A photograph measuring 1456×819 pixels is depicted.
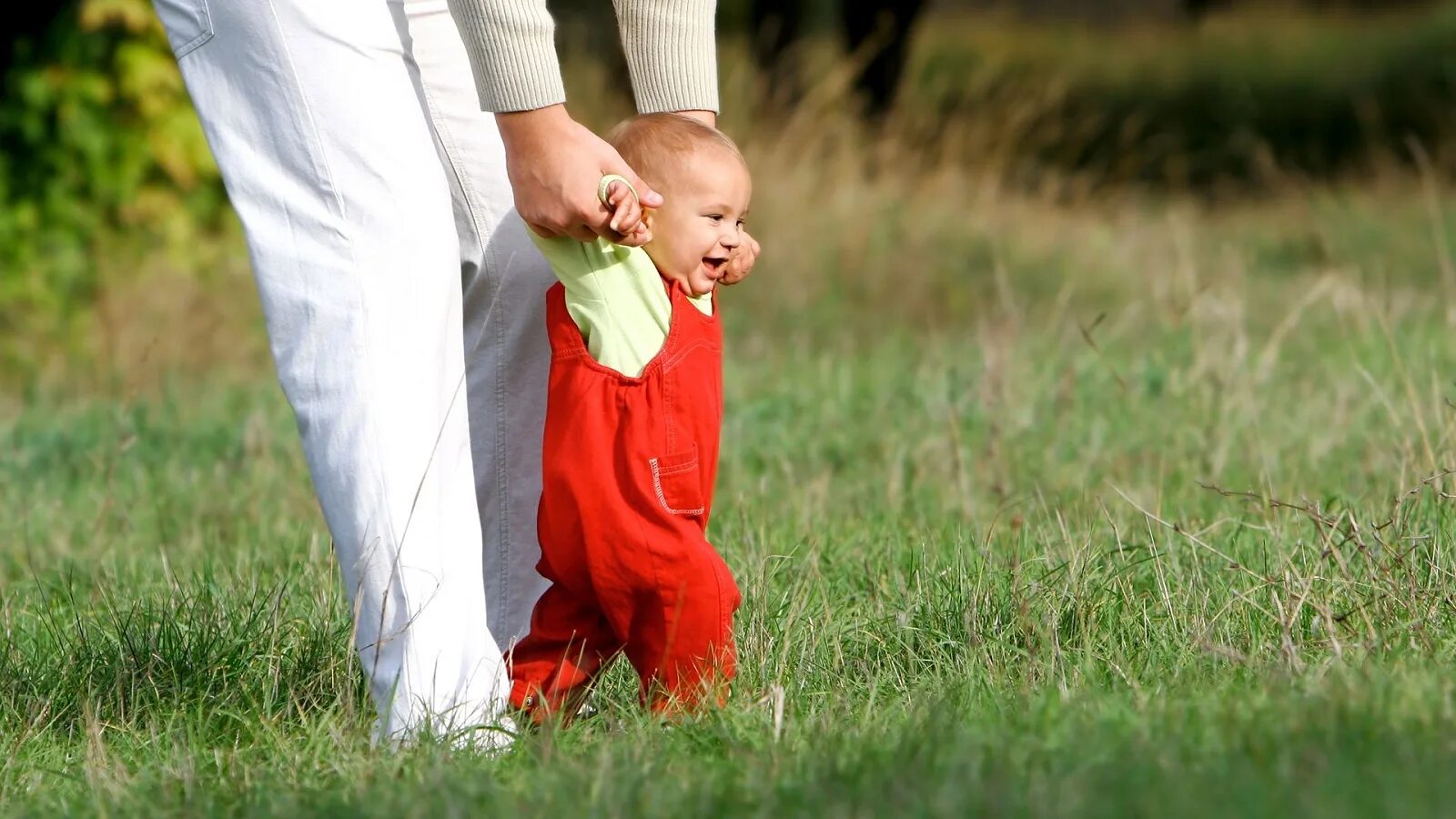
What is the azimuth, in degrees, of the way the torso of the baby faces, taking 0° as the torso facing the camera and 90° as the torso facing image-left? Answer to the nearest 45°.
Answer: approximately 270°
